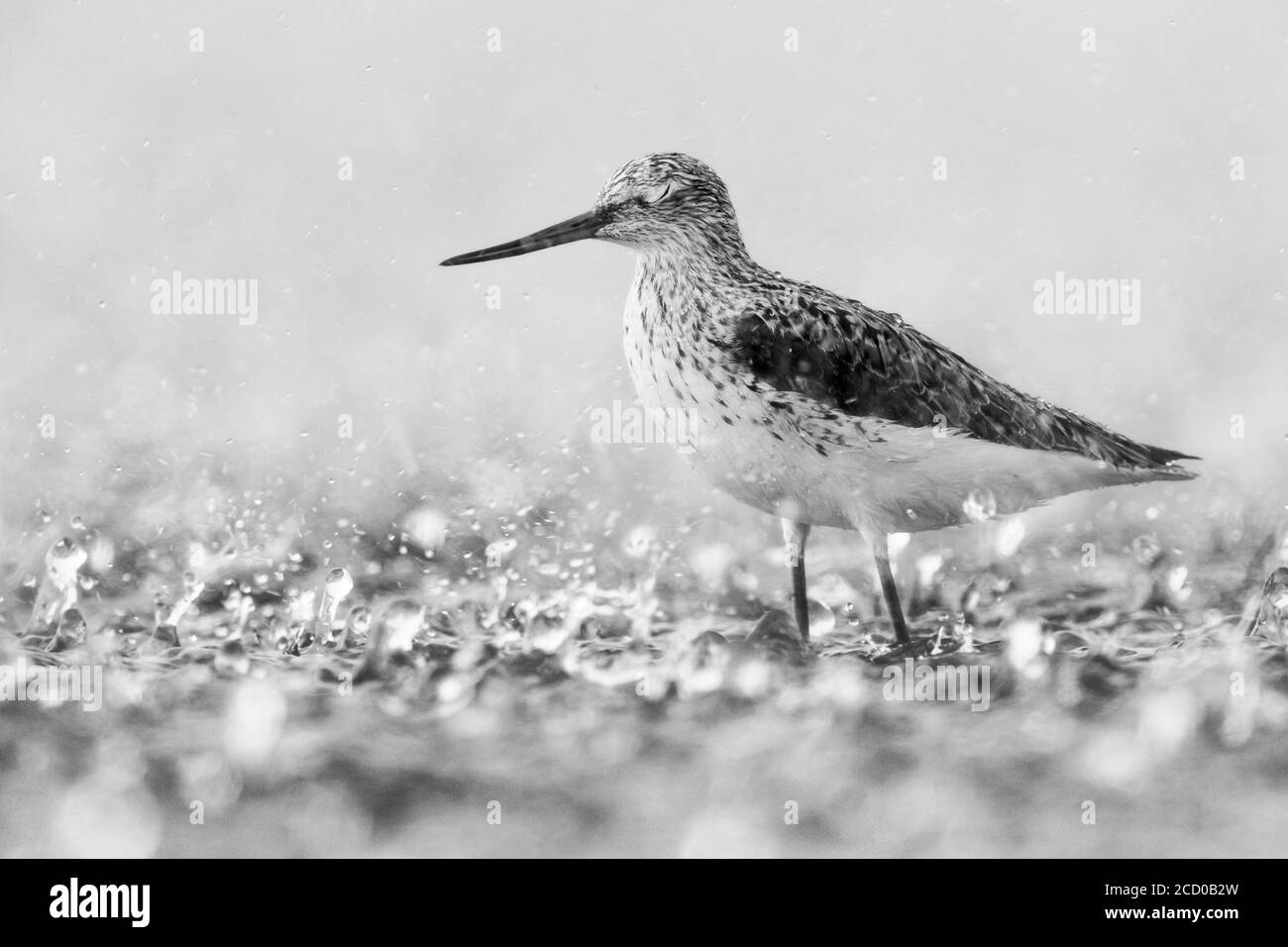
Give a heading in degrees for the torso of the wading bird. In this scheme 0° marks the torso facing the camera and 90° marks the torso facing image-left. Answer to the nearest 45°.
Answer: approximately 90°
